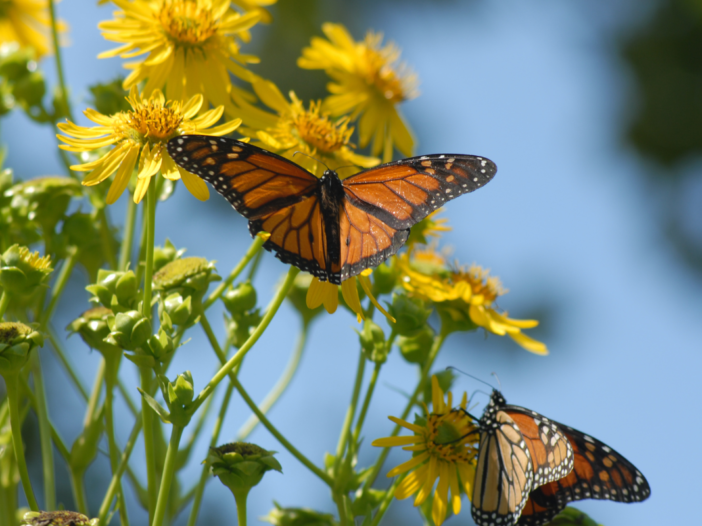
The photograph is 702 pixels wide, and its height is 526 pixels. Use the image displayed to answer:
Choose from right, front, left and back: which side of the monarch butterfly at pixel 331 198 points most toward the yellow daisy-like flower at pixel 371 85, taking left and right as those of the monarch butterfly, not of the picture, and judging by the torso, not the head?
front

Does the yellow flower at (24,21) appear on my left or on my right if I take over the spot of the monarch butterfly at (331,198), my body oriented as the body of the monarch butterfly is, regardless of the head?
on my left

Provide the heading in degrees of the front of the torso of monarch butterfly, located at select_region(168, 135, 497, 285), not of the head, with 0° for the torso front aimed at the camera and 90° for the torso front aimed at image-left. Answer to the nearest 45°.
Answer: approximately 180°
